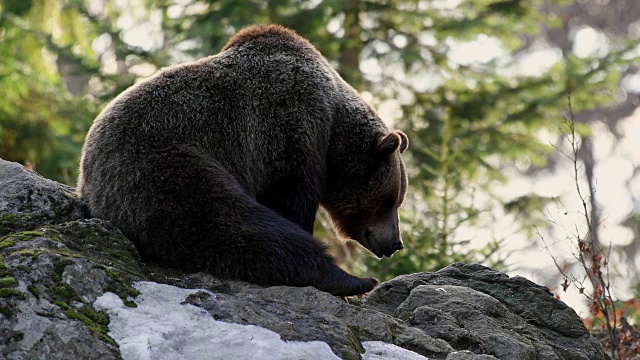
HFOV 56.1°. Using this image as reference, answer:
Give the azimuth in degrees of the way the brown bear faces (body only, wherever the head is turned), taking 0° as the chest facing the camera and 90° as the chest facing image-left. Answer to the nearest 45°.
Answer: approximately 270°

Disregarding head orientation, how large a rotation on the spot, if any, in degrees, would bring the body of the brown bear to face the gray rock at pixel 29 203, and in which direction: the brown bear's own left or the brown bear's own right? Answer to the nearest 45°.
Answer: approximately 180°
